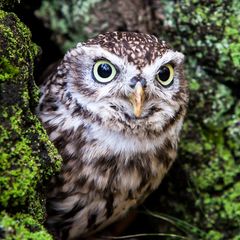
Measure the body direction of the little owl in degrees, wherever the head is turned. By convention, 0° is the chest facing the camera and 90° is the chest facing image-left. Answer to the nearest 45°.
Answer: approximately 315°
